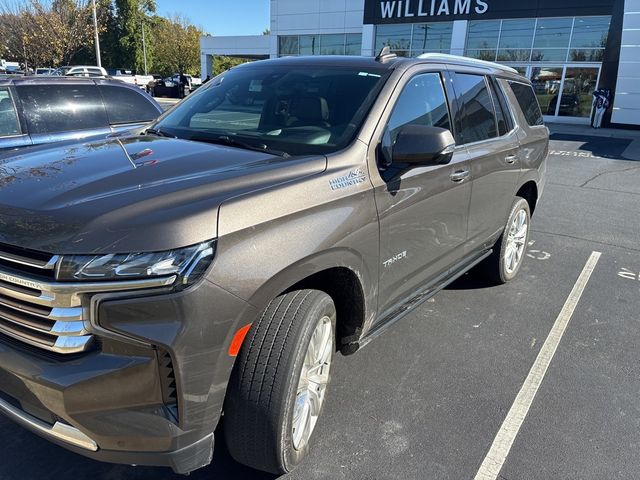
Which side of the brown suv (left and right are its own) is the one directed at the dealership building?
back

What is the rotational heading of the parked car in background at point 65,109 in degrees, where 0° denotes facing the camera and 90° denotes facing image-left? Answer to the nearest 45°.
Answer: approximately 90°

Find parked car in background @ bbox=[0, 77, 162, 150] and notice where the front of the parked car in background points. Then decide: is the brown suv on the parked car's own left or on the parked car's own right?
on the parked car's own left

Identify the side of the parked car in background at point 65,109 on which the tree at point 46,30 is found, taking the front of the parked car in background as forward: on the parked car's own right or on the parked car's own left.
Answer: on the parked car's own right

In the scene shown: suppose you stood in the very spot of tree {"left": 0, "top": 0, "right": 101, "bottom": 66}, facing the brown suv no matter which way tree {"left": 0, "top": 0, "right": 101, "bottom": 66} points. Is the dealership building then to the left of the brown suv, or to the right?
left

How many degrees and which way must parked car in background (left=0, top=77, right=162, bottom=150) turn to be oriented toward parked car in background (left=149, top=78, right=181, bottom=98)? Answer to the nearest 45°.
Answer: approximately 90° to its right

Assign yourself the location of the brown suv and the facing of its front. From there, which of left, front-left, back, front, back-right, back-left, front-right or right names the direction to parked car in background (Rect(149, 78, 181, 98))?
back-right
